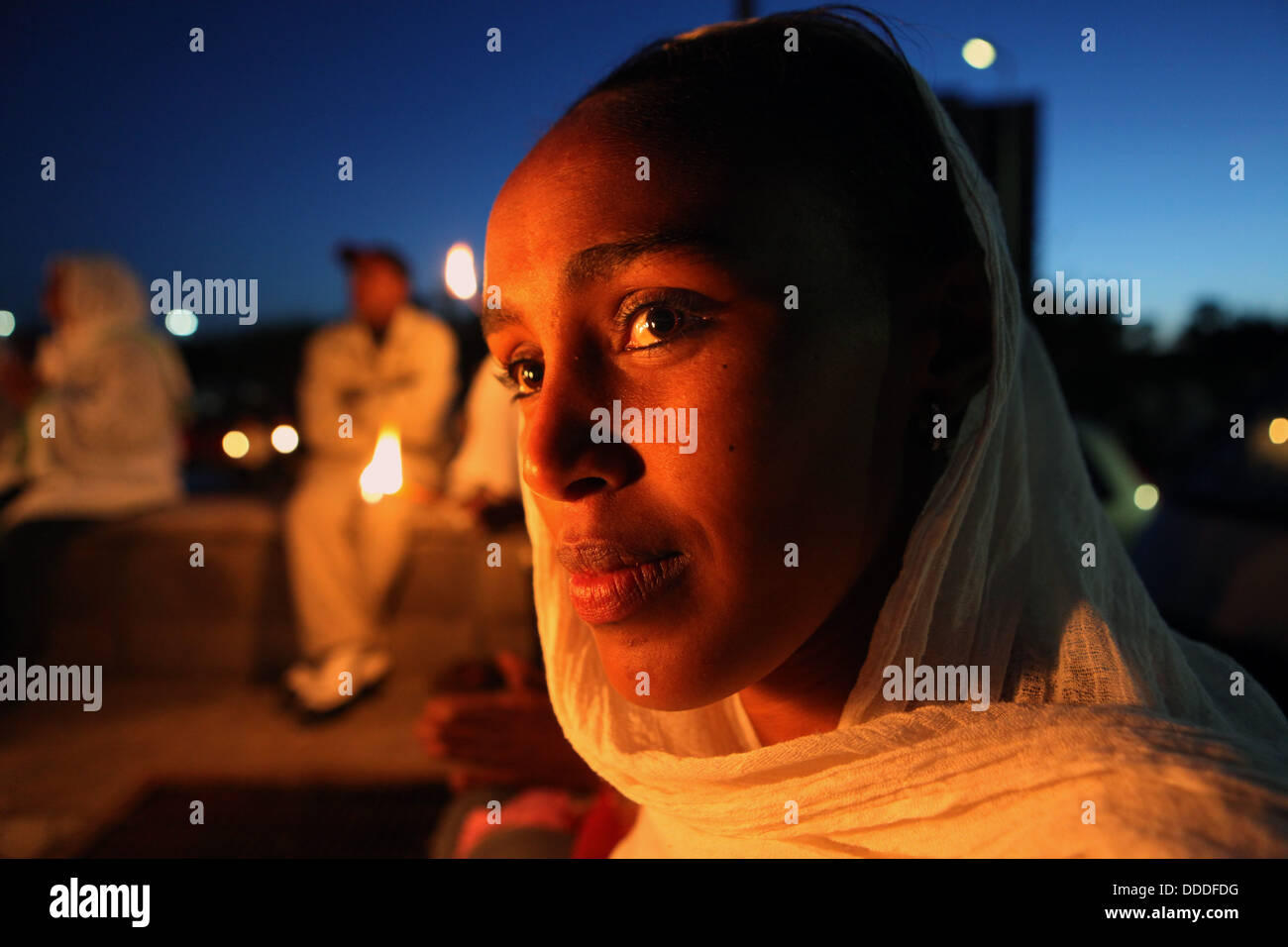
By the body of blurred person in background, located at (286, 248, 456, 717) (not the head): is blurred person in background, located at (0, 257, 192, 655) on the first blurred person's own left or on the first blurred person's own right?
on the first blurred person's own right

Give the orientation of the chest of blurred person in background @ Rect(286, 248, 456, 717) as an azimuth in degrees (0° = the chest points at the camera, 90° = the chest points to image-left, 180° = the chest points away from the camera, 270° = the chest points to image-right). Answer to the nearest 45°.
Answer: approximately 0°

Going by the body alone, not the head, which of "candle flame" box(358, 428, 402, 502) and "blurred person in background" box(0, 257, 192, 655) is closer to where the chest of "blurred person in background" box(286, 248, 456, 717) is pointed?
the candle flame

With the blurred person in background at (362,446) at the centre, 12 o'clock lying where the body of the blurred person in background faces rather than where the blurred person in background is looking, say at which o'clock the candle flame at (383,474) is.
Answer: The candle flame is roughly at 12 o'clock from the blurred person in background.
